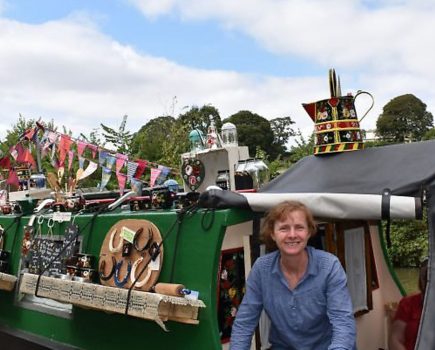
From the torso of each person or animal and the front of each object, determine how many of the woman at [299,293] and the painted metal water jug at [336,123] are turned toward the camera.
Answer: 1

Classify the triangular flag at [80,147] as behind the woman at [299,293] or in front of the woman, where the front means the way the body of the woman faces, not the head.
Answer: behind

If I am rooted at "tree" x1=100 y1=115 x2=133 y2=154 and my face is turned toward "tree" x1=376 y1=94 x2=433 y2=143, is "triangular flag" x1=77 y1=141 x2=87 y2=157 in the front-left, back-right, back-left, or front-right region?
back-right

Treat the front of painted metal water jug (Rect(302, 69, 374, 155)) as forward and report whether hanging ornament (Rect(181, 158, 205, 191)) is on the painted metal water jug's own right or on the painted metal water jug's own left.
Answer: on the painted metal water jug's own right

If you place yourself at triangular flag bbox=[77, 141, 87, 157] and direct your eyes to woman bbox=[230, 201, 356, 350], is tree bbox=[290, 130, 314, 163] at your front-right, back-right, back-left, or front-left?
back-left

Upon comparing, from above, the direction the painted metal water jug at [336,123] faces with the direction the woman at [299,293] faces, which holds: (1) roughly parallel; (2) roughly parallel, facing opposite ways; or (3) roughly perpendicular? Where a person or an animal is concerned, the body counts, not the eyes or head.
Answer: roughly perpendicular

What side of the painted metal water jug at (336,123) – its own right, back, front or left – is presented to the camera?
left

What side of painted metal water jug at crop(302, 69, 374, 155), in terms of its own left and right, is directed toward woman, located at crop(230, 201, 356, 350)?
left
